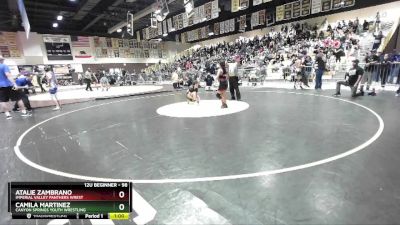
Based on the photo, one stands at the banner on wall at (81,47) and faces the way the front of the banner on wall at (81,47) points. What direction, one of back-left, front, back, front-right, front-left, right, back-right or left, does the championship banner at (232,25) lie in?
front-left

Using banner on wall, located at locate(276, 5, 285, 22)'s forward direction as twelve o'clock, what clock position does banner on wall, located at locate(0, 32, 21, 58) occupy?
banner on wall, located at locate(0, 32, 21, 58) is roughly at 1 o'clock from banner on wall, located at locate(276, 5, 285, 22).

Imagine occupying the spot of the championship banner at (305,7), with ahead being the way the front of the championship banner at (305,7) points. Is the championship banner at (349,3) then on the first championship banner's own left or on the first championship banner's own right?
on the first championship banner's own left

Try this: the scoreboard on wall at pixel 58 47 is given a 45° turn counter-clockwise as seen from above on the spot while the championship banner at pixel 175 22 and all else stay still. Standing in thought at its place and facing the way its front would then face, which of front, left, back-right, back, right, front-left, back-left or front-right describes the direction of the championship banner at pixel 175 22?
front

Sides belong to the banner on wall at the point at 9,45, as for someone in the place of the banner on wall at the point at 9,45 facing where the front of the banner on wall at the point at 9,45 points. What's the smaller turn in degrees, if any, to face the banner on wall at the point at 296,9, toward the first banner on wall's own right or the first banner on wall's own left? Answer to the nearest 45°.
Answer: approximately 45° to the first banner on wall's own left

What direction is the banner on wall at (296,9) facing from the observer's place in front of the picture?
facing the viewer and to the left of the viewer

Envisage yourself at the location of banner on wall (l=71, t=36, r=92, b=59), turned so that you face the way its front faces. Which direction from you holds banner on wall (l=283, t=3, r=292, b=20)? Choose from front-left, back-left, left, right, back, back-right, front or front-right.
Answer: front-left

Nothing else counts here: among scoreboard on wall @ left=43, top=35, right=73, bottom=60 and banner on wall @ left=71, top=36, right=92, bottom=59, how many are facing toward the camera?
2

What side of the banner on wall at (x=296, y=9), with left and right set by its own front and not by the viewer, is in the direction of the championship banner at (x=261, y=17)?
right

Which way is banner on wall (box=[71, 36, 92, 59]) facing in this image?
toward the camera

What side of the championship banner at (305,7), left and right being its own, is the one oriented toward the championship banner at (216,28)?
right

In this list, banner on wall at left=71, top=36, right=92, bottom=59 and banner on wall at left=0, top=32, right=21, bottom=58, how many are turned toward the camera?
2

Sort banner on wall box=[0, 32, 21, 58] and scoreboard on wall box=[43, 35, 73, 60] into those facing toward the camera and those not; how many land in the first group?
2

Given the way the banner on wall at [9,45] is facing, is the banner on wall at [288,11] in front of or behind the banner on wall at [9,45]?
in front

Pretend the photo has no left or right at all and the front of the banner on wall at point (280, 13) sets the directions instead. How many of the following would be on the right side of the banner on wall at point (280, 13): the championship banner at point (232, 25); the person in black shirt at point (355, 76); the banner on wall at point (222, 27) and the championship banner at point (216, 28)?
3

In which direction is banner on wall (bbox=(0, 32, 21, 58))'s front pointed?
toward the camera

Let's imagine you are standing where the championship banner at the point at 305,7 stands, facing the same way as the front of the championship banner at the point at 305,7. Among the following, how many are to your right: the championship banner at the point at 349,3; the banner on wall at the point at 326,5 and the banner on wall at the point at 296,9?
1
